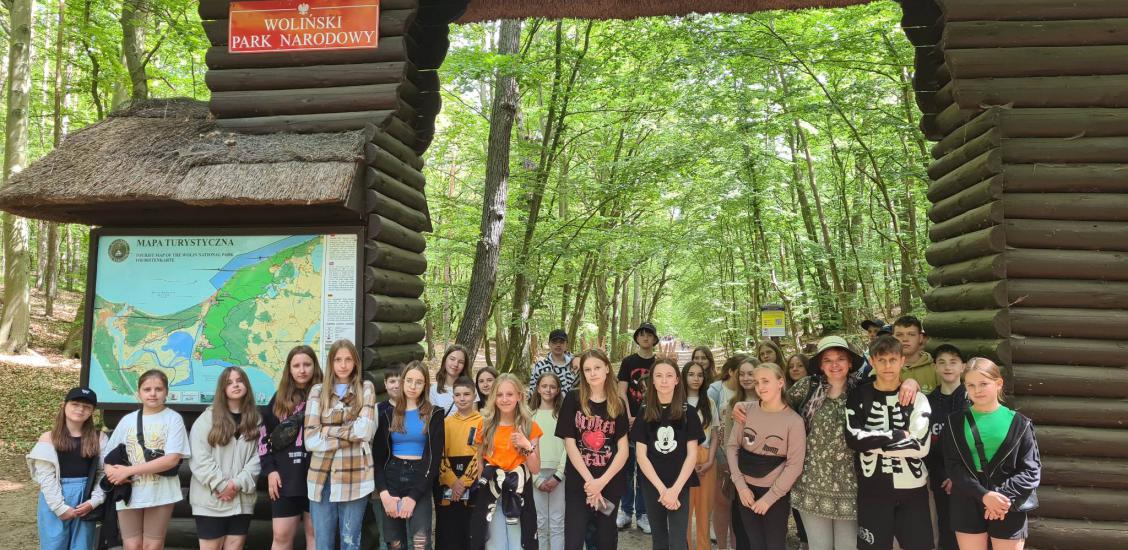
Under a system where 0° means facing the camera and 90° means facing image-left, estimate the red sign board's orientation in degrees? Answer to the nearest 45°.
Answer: approximately 0°

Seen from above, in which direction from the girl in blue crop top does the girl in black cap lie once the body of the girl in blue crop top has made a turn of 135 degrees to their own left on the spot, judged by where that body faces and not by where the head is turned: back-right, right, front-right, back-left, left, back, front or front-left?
back-left

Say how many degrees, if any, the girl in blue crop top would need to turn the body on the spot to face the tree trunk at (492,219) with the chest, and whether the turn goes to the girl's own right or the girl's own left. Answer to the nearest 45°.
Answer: approximately 180°

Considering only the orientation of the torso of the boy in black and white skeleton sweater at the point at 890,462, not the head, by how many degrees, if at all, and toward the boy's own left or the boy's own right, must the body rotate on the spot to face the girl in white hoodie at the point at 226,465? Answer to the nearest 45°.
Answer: approximately 90° to the boy's own right

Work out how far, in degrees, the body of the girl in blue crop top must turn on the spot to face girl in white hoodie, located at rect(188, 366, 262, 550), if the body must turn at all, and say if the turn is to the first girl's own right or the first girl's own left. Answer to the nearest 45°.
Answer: approximately 90° to the first girl's own right

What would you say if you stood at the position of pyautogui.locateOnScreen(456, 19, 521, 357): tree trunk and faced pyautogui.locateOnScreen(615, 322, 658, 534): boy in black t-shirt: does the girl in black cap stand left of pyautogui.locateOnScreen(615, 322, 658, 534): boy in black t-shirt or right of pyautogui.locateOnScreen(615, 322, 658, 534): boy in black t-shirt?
right
